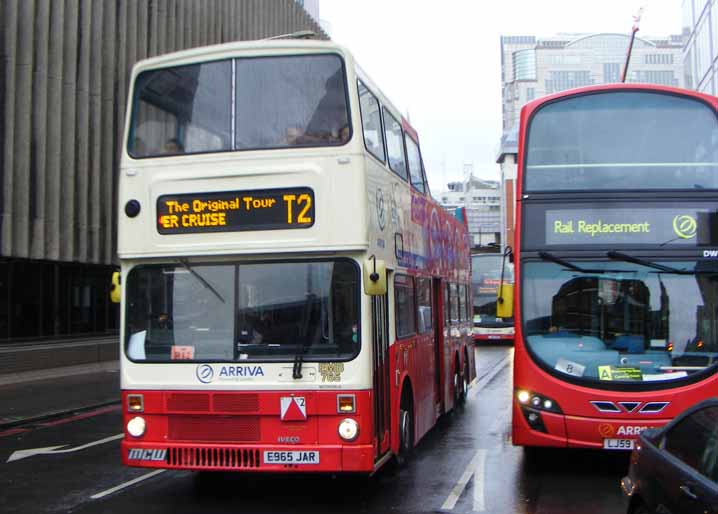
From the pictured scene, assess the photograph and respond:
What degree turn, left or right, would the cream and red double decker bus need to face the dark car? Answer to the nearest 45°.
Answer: approximately 45° to its left

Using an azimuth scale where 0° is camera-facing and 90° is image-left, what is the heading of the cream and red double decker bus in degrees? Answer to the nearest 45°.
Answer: approximately 0°

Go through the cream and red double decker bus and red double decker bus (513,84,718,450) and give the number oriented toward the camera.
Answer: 2

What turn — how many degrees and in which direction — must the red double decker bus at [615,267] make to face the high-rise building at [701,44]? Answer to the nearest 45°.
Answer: approximately 180°

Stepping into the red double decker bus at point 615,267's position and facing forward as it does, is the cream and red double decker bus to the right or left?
on its right

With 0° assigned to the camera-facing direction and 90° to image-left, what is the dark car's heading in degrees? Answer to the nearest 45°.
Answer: approximately 315°

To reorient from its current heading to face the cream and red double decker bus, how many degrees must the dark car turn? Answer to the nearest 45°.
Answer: approximately 135° to its right

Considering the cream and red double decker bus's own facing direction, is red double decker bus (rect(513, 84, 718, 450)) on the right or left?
on its left

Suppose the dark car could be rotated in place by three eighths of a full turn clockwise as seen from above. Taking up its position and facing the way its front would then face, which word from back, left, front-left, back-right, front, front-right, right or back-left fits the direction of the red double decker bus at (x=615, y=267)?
right

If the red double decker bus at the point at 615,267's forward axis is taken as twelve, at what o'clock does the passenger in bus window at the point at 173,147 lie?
The passenger in bus window is roughly at 2 o'clock from the red double decker bus.
